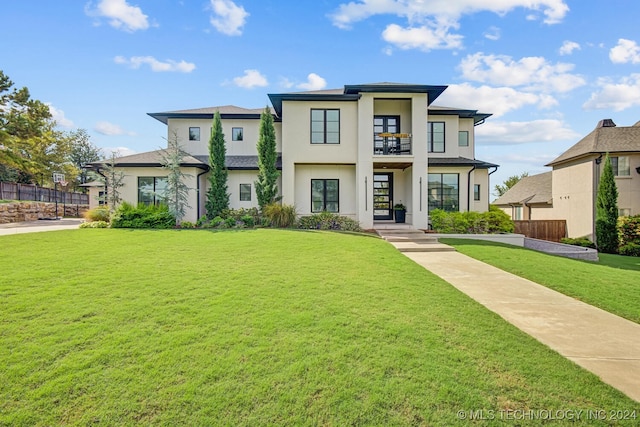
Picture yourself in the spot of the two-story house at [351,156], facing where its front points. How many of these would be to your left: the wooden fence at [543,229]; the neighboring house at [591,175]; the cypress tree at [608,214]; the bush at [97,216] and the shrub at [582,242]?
4

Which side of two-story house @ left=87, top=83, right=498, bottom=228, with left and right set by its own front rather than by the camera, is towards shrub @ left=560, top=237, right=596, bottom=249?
left

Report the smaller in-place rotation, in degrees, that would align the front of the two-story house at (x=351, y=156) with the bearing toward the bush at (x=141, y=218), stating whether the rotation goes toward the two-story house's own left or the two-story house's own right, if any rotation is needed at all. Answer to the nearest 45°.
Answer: approximately 90° to the two-story house's own right

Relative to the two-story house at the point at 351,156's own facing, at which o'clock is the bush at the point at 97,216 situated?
The bush is roughly at 3 o'clock from the two-story house.

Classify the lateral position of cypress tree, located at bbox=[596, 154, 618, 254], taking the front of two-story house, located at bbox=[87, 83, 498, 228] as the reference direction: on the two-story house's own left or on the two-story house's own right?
on the two-story house's own left

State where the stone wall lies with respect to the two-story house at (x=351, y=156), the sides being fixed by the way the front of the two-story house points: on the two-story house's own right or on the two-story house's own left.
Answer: on the two-story house's own right

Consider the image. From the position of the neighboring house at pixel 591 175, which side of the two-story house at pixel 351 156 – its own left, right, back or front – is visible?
left

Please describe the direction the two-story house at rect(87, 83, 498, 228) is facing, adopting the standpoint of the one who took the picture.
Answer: facing the viewer

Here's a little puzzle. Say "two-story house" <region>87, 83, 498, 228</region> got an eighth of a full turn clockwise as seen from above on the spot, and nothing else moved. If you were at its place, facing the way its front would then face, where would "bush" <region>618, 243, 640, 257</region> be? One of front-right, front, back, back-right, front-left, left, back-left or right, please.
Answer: back-left

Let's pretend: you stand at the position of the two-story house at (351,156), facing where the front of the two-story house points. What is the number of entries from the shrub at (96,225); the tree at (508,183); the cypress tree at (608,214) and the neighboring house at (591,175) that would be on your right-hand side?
1

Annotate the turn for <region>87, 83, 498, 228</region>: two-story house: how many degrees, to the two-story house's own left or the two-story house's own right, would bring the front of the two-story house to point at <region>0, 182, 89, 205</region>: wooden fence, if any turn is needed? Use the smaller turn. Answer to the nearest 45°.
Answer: approximately 135° to the two-story house's own right
